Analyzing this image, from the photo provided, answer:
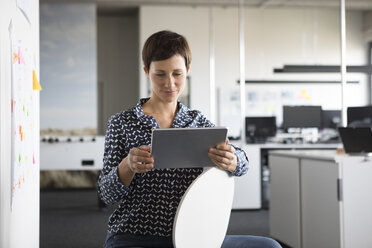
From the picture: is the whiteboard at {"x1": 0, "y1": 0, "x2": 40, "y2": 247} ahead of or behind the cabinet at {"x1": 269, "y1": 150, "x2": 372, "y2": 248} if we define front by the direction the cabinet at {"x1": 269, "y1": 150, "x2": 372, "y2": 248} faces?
ahead

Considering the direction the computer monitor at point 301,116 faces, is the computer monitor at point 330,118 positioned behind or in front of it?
behind

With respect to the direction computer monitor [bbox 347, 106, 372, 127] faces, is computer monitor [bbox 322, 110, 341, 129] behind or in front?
behind

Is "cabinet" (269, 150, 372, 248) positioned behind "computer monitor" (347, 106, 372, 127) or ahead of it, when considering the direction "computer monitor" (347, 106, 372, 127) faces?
ahead

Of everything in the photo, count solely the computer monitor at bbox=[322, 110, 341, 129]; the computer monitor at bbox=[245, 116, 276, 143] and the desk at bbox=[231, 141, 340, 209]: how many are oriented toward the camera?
3

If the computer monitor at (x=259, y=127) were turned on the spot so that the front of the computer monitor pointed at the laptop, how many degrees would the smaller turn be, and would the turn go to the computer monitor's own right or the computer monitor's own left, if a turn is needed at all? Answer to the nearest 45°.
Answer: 0° — it already faces it

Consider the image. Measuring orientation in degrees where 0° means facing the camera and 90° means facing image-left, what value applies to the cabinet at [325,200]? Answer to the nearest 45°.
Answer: approximately 45°

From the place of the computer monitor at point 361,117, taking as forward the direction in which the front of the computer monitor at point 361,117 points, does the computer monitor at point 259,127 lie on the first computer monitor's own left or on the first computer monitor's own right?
on the first computer monitor's own right

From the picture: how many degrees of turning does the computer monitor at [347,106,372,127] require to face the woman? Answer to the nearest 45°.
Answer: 0° — it already faces them

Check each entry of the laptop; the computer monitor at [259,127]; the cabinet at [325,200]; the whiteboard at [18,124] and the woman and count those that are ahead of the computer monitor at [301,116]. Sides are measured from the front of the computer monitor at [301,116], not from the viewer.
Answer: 4

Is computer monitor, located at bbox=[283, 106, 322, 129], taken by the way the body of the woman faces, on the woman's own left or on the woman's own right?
on the woman's own left

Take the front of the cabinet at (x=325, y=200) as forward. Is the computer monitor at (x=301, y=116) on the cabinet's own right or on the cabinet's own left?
on the cabinet's own right
